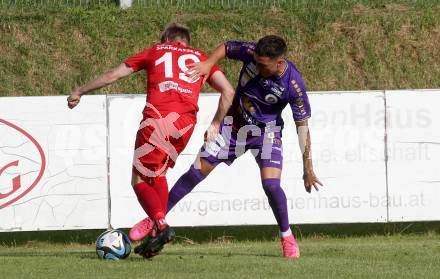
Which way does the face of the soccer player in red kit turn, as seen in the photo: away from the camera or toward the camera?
away from the camera

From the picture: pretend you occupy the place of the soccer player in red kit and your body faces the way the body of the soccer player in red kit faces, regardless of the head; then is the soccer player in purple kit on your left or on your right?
on your right

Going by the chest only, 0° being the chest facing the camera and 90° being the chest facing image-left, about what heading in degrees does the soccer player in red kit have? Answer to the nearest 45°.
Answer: approximately 180°

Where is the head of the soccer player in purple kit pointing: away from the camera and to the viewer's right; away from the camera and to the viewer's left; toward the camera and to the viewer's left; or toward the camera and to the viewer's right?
toward the camera and to the viewer's left
